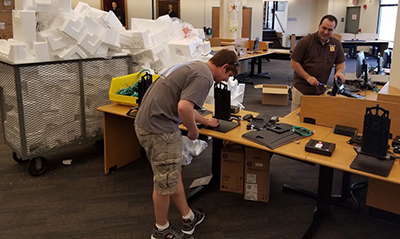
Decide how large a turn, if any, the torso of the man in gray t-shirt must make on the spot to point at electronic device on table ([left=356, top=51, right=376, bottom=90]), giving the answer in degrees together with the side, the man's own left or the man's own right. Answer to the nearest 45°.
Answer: approximately 45° to the man's own left

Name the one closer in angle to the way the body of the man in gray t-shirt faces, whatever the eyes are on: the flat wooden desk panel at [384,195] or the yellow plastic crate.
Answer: the flat wooden desk panel

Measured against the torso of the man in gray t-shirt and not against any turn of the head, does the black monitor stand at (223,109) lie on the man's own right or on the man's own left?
on the man's own left

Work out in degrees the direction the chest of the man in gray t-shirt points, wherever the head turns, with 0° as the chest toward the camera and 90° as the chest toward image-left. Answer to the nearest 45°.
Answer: approximately 270°

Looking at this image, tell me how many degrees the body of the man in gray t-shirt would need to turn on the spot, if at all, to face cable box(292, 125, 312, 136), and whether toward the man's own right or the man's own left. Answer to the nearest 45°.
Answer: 0° — they already face it

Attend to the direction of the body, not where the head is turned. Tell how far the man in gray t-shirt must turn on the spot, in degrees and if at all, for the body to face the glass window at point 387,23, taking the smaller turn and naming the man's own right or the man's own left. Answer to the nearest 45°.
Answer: approximately 45° to the man's own left

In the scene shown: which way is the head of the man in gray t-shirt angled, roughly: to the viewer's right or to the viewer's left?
to the viewer's right

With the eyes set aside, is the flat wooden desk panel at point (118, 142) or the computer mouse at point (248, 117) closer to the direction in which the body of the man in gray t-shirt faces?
the computer mouse

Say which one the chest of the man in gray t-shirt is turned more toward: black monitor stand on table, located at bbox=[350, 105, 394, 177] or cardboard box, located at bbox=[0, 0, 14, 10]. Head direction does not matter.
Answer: the black monitor stand on table

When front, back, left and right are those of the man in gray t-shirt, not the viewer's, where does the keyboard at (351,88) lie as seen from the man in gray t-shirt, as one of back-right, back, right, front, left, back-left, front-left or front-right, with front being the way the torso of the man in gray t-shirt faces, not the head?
front-left
